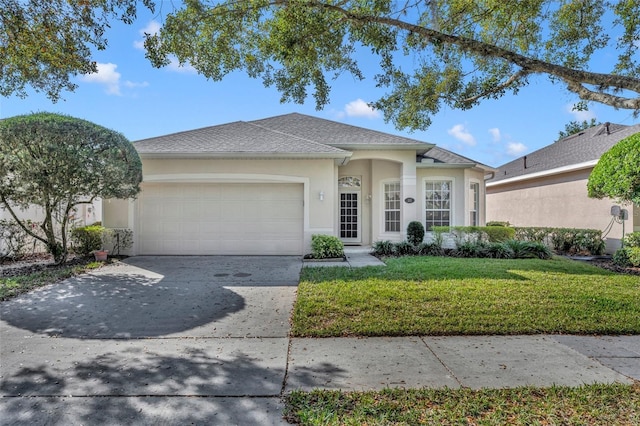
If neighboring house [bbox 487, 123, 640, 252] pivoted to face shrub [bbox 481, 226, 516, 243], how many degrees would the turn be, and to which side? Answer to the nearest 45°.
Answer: approximately 45° to its right

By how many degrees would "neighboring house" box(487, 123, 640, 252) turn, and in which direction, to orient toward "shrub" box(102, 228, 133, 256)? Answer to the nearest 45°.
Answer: approximately 90° to its right

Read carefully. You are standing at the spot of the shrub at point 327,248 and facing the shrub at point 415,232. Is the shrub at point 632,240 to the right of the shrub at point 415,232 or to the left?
right

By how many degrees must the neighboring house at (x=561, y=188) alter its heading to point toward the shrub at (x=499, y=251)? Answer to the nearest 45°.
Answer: approximately 45° to its right

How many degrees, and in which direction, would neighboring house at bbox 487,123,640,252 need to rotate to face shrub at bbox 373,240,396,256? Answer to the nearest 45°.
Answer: approximately 90° to its right

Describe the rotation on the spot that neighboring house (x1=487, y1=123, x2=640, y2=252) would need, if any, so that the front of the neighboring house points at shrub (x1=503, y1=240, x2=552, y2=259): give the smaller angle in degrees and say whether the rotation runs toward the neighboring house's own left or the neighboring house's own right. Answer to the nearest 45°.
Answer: approximately 45° to the neighboring house's own right

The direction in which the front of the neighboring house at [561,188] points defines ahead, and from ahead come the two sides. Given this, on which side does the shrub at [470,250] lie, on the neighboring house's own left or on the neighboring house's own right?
on the neighboring house's own right

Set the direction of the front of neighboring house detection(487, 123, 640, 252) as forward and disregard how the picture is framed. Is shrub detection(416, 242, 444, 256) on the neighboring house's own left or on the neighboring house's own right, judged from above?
on the neighboring house's own right

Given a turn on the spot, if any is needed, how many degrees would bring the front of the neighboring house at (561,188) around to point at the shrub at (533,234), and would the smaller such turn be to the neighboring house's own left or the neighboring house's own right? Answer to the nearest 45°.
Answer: approximately 45° to the neighboring house's own right
